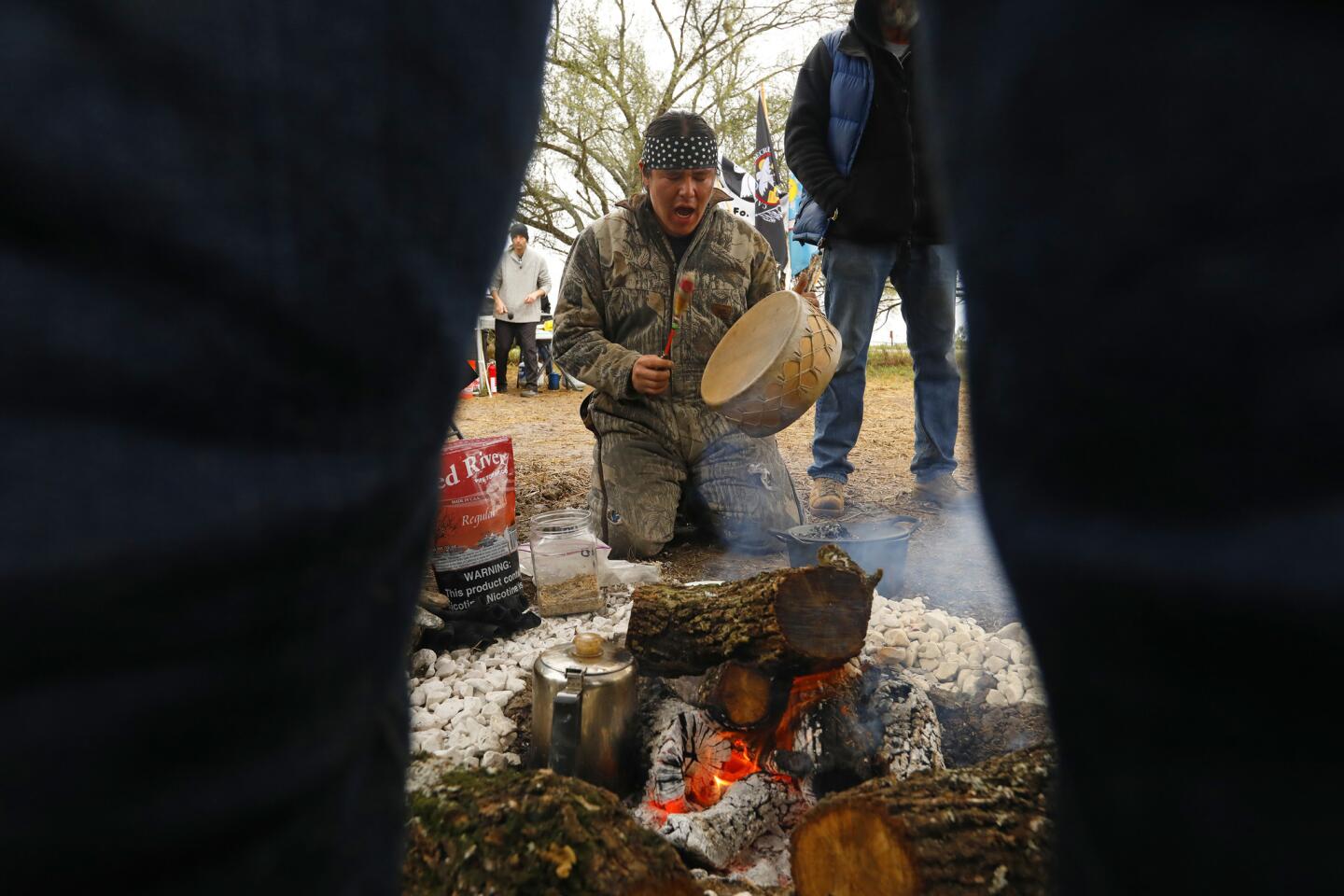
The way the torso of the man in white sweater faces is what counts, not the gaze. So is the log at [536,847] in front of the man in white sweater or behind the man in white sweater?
in front

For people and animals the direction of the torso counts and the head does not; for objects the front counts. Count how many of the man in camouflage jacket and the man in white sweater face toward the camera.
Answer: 2

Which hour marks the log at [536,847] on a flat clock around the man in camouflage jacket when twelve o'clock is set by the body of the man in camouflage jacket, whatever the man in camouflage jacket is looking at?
The log is roughly at 12 o'clock from the man in camouflage jacket.

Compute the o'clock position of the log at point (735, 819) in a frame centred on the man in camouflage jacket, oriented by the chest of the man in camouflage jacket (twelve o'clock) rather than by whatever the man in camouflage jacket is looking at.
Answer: The log is roughly at 12 o'clock from the man in camouflage jacket.

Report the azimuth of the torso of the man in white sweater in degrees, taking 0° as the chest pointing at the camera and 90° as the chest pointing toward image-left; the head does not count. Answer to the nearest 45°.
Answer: approximately 0°

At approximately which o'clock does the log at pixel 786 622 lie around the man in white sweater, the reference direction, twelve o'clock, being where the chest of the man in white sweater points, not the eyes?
The log is roughly at 12 o'clock from the man in white sweater.

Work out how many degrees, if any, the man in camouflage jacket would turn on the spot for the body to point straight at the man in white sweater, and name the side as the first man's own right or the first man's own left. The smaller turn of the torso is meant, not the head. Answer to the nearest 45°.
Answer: approximately 180°

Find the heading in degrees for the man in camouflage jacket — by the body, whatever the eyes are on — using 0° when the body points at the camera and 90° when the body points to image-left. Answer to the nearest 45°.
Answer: approximately 0°

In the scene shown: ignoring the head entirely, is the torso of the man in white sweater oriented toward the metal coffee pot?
yes

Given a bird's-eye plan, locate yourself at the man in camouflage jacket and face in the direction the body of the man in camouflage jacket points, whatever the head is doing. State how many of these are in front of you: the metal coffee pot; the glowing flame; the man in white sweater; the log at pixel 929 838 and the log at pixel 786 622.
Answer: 4
